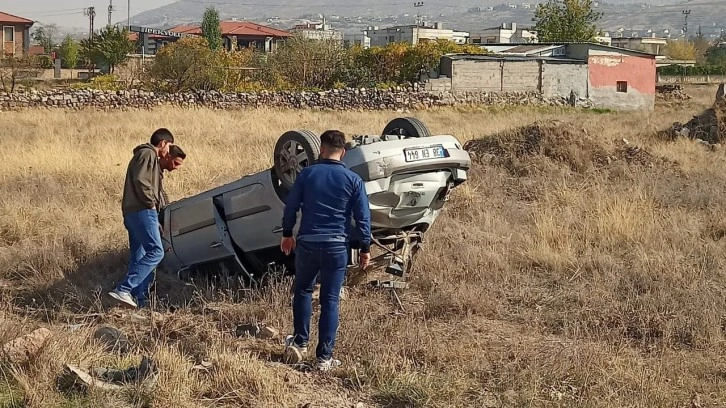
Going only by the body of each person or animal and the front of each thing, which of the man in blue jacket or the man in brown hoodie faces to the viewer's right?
the man in brown hoodie

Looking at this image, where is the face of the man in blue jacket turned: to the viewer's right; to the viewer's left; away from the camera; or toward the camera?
away from the camera

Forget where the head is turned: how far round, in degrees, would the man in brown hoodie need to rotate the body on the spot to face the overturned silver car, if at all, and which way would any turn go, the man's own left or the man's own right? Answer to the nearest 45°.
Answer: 0° — they already face it

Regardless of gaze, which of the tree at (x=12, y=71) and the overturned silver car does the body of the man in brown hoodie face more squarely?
the overturned silver car

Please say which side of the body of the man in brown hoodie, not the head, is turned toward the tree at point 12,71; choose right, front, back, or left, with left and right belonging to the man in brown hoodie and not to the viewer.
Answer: left

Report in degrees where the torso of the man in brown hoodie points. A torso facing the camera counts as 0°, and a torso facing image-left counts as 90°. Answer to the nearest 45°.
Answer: approximately 270°

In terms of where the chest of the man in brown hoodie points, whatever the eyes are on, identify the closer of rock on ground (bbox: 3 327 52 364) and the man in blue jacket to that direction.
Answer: the man in blue jacket

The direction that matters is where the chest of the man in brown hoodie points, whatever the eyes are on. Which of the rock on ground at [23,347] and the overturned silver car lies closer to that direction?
the overturned silver car

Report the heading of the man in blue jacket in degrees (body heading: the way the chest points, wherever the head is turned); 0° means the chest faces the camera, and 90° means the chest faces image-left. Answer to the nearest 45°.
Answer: approximately 180°

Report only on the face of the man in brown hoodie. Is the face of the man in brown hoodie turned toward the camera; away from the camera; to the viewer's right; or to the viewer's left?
to the viewer's right

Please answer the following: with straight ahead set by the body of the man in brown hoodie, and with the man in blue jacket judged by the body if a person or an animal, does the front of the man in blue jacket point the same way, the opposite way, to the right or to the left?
to the left

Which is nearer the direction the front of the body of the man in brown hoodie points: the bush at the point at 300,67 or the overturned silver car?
the overturned silver car
